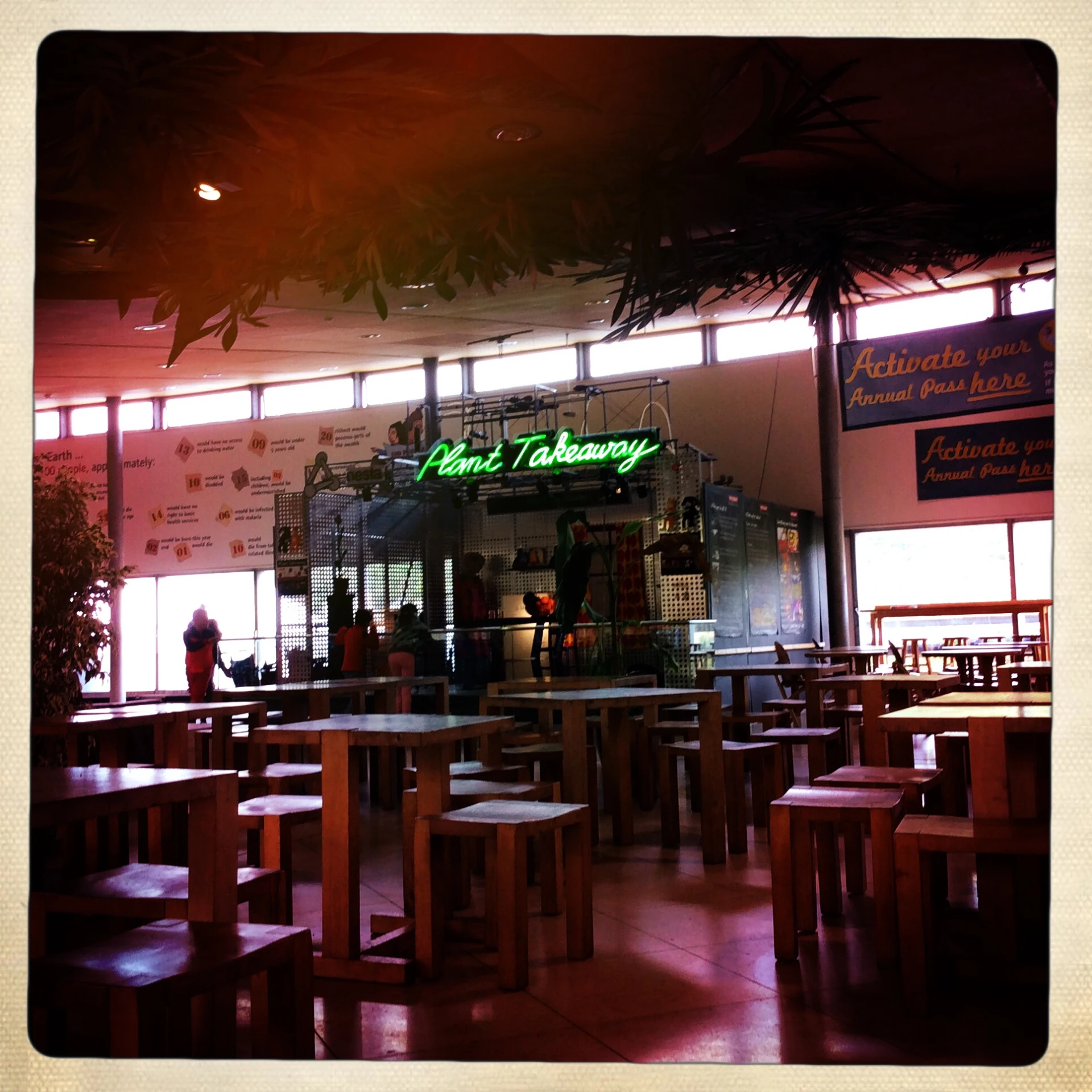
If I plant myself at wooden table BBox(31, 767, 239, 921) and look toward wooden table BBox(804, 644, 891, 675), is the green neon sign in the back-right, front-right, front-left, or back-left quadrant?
front-left

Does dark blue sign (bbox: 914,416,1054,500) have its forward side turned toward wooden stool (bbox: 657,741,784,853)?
yes

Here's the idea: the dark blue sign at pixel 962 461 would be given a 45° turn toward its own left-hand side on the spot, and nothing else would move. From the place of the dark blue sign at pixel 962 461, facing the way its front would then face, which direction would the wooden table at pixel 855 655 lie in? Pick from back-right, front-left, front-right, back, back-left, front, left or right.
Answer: front-right

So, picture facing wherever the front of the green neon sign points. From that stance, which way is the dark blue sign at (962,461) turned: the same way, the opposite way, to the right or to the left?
the same way

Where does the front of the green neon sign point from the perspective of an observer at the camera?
facing the viewer

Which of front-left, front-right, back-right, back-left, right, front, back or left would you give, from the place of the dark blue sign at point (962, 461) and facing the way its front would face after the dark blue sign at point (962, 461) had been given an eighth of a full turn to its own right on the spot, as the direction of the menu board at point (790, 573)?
front-right

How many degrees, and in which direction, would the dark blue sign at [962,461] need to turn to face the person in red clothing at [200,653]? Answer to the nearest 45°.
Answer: approximately 45° to its right

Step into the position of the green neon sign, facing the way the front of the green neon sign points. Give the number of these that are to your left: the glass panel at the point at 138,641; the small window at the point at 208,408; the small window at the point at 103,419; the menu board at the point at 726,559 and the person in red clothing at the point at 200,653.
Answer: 1

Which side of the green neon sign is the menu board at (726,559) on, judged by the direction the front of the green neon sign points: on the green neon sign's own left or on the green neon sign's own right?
on the green neon sign's own left

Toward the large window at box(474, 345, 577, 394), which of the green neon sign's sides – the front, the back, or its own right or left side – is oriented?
back

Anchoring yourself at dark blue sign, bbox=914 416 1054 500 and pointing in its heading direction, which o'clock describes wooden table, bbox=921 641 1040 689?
The wooden table is roughly at 12 o'clock from the dark blue sign.

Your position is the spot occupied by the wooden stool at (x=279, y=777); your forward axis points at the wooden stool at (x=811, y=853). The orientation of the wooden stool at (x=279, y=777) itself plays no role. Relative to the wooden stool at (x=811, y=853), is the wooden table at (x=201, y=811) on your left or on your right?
right

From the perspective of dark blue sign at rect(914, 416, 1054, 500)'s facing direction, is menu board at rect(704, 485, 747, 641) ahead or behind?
ahead

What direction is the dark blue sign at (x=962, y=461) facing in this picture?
toward the camera

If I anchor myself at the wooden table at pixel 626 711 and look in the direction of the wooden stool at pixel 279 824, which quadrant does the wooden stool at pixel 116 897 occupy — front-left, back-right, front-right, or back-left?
front-left

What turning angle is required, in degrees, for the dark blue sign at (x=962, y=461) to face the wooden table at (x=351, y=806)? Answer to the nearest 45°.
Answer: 0° — it already faces it

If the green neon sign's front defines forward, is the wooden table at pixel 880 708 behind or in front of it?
in front

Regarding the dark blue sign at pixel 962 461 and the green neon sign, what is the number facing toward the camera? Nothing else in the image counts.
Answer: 2
